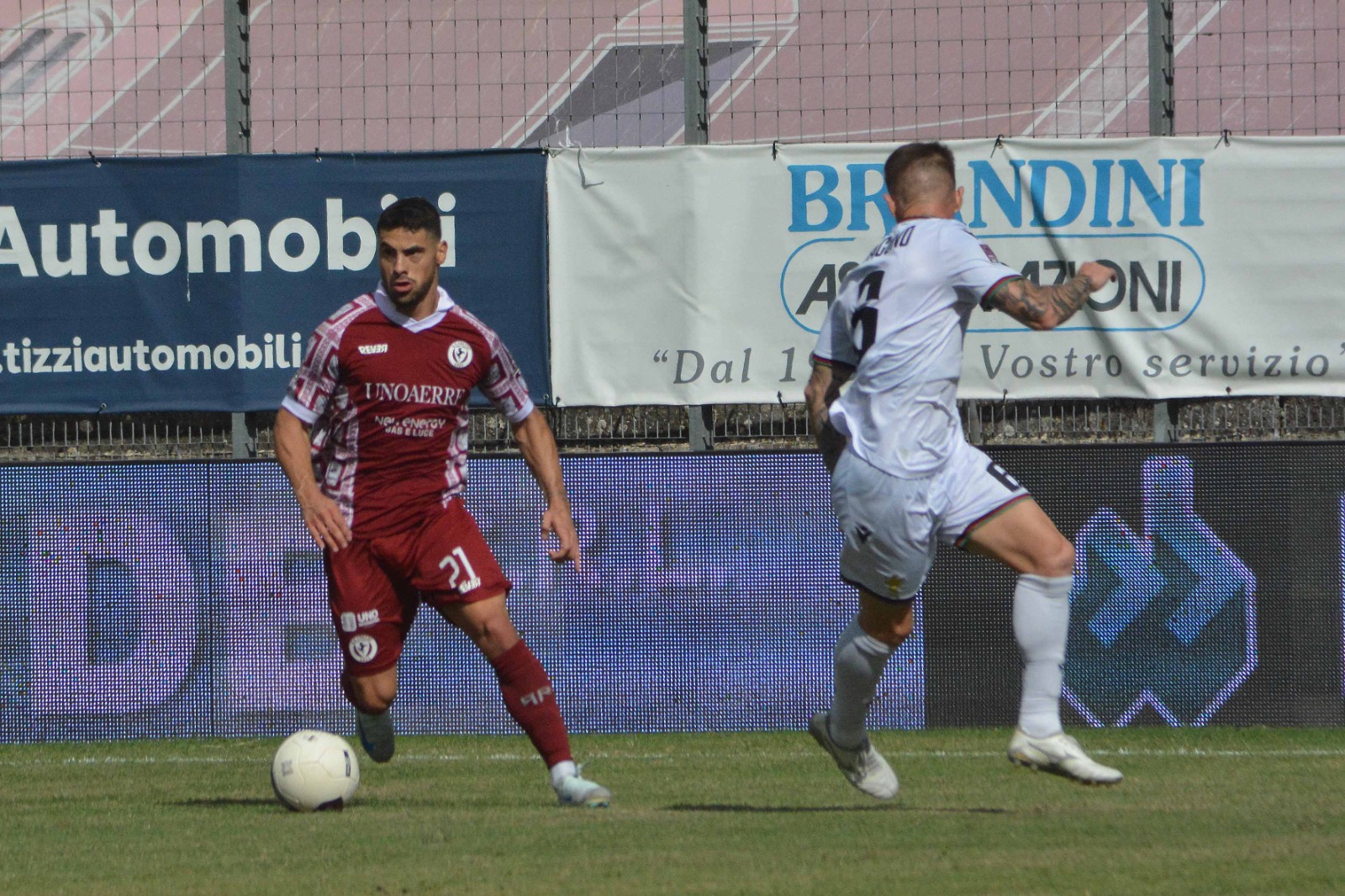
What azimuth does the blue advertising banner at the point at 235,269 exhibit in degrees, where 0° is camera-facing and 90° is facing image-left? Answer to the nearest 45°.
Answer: approximately 0°

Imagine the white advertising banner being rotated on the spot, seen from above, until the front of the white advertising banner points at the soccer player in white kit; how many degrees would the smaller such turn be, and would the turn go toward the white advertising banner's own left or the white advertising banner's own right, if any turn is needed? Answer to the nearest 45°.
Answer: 0° — it already faces them

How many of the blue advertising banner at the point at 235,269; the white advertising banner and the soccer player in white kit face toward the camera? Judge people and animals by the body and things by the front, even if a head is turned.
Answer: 2

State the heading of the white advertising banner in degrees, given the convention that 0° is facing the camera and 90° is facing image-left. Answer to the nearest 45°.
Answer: approximately 0°

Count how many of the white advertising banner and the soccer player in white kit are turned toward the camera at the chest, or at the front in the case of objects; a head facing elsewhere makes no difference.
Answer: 1

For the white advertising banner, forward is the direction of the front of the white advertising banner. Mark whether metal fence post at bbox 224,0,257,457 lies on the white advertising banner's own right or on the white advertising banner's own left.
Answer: on the white advertising banner's own right

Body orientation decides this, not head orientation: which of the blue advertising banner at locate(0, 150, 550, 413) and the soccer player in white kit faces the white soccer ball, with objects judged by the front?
the blue advertising banner
